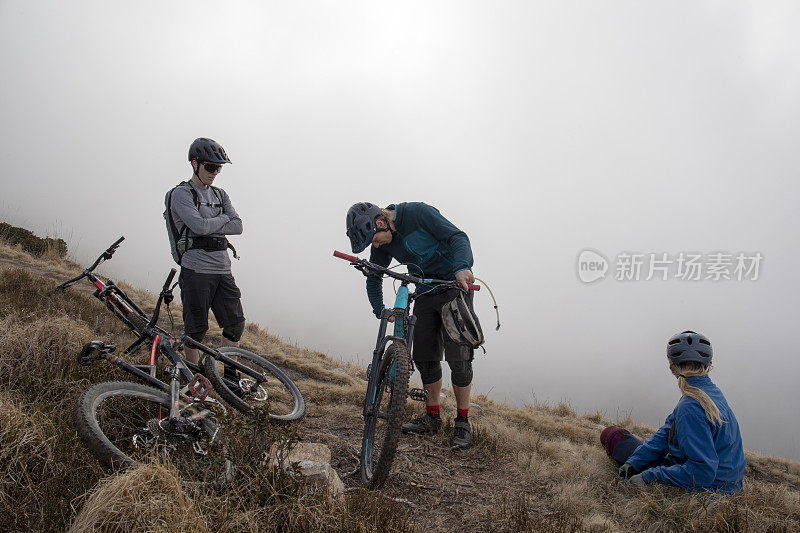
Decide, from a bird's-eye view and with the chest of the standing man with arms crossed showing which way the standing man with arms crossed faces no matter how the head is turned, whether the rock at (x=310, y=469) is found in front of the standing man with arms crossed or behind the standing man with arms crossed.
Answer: in front

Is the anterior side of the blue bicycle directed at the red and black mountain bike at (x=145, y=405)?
no

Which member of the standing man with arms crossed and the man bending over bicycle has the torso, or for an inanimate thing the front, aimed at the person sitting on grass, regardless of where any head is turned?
the standing man with arms crossed

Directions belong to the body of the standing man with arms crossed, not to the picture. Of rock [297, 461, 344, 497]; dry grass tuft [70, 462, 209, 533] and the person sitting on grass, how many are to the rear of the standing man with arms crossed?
0

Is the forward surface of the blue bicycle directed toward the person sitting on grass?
no

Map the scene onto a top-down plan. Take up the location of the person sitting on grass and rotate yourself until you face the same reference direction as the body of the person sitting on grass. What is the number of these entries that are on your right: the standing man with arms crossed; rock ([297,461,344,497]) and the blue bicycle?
0

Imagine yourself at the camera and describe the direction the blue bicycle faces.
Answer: facing the viewer

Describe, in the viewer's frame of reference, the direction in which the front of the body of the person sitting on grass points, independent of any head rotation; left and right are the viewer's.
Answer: facing away from the viewer and to the left of the viewer

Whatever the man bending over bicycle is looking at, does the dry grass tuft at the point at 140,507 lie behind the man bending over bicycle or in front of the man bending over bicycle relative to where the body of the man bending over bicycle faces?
in front

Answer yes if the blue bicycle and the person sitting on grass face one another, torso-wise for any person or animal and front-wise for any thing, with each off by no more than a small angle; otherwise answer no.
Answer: no

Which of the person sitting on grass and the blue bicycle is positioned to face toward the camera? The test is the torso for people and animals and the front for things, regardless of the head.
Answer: the blue bicycle

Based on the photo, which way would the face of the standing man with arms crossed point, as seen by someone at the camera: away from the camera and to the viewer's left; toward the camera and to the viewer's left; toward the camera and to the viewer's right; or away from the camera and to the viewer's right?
toward the camera and to the viewer's right

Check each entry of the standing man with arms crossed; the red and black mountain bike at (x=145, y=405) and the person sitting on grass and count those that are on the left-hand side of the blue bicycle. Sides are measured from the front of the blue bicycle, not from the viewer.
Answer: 1

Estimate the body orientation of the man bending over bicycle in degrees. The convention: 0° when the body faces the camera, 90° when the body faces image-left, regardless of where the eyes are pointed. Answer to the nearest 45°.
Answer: approximately 45°
